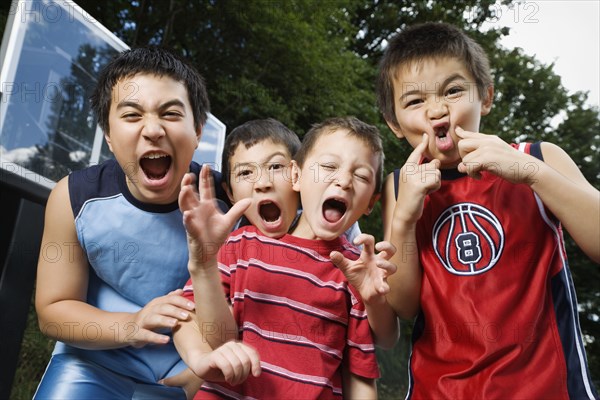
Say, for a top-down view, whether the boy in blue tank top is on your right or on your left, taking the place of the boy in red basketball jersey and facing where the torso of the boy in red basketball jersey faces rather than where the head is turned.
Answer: on your right

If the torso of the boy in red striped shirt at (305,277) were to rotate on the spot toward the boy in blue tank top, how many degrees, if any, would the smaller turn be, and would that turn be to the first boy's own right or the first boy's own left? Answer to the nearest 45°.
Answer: approximately 135° to the first boy's own right

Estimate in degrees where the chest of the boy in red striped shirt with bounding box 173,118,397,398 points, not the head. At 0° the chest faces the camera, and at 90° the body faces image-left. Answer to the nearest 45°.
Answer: approximately 0°

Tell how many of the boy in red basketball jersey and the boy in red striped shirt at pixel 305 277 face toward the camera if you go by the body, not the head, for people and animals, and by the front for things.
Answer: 2

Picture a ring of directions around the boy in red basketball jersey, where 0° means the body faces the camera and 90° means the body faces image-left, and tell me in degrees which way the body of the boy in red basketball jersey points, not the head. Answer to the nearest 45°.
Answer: approximately 0°
